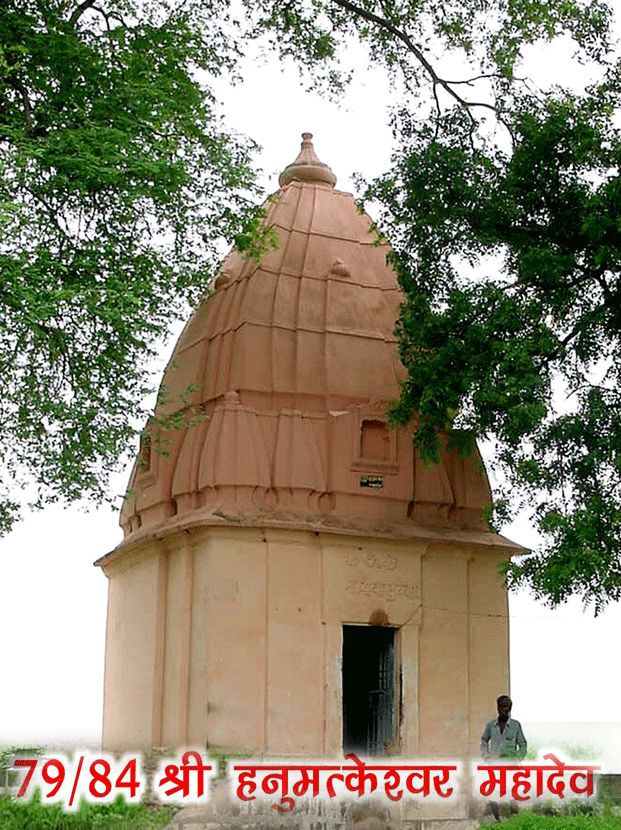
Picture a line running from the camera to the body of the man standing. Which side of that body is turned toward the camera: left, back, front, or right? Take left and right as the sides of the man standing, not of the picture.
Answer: front

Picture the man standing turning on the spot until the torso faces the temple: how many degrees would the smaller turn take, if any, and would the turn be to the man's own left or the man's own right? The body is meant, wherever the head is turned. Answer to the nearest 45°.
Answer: approximately 135° to the man's own right

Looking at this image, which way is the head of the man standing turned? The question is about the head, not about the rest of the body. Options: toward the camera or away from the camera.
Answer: toward the camera
